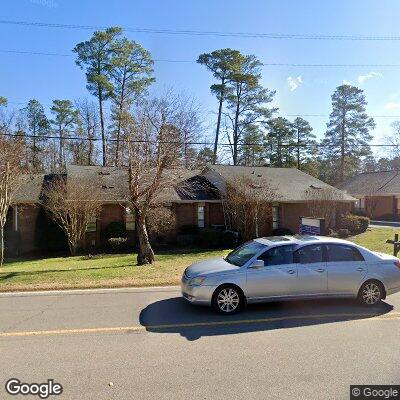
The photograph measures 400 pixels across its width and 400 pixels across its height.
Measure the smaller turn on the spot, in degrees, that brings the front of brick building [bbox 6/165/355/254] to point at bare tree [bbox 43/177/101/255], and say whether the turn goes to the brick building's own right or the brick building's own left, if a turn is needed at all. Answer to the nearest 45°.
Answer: approximately 45° to the brick building's own right

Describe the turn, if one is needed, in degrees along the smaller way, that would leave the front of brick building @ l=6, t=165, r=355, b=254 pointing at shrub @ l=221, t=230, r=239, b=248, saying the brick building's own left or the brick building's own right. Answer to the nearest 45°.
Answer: approximately 45° to the brick building's own left

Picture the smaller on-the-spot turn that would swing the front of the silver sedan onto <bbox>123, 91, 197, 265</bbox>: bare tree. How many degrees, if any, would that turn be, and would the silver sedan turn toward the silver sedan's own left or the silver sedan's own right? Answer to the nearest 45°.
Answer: approximately 90° to the silver sedan's own right

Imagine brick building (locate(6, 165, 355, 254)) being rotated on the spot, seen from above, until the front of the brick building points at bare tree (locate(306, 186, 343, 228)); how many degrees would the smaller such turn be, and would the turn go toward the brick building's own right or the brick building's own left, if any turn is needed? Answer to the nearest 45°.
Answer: approximately 90° to the brick building's own left

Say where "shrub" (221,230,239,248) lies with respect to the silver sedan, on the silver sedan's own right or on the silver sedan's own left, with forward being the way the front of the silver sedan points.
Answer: on the silver sedan's own right

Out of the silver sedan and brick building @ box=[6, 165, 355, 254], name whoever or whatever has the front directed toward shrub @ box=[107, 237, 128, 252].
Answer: the brick building

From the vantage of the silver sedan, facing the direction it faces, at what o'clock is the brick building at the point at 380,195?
The brick building is roughly at 5 o'clock from the silver sedan.

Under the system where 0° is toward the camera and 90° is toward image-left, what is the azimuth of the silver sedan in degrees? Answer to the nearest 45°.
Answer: approximately 45°
